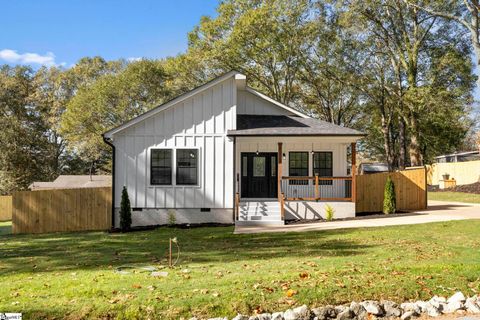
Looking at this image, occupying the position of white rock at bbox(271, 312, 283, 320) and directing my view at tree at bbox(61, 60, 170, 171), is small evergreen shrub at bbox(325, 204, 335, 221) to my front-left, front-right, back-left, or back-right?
front-right

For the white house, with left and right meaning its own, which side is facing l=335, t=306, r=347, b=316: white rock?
front

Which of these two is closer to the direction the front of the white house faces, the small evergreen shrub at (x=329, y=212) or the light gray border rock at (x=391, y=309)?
the light gray border rock

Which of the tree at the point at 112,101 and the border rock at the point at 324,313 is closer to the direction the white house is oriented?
the border rock

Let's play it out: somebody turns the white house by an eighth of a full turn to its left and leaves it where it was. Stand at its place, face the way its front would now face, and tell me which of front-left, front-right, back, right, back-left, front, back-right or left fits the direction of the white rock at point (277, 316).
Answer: front-right

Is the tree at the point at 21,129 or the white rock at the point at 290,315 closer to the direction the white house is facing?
the white rock

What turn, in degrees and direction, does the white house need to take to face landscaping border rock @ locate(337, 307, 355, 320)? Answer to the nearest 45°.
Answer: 0° — it already faces it

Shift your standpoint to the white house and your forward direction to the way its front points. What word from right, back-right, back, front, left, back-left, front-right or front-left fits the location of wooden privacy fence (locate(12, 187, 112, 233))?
right

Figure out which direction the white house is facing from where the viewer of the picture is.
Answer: facing the viewer

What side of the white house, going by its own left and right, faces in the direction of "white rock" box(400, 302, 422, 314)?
front

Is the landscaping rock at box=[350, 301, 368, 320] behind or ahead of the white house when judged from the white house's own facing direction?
ahead

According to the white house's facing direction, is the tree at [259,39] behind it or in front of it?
behind

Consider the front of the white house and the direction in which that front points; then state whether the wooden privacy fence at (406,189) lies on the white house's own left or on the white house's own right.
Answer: on the white house's own left
